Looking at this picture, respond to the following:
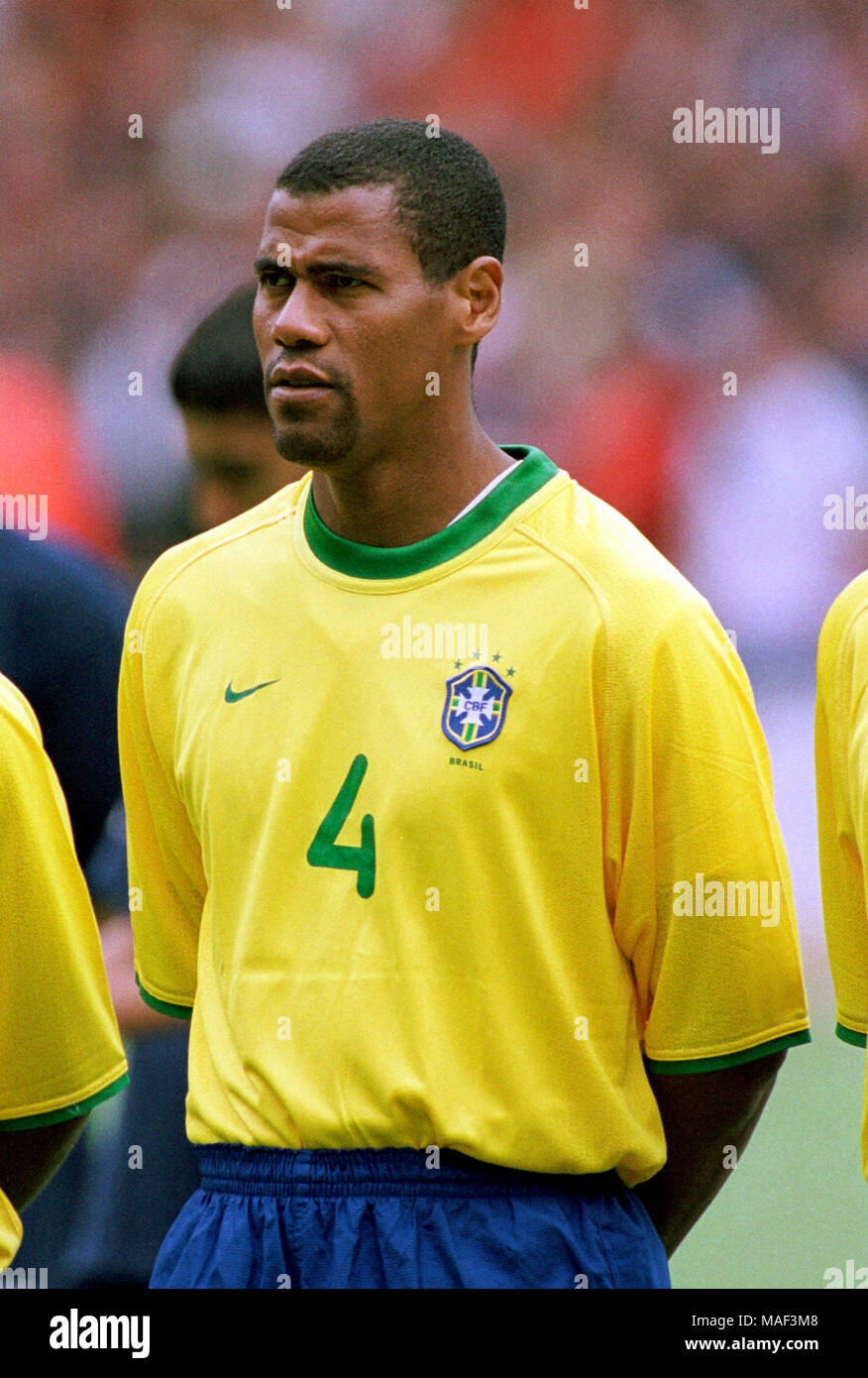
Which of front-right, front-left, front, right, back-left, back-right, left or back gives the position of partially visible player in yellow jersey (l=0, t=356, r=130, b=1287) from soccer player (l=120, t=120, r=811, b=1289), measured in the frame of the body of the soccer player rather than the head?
right

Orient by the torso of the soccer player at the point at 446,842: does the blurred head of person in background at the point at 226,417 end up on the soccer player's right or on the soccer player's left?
on the soccer player's right

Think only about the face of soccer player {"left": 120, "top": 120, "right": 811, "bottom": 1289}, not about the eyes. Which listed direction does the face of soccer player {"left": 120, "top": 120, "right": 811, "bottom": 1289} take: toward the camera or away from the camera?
toward the camera

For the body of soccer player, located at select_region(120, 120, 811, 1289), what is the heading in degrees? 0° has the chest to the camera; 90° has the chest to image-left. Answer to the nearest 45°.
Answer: approximately 45°
